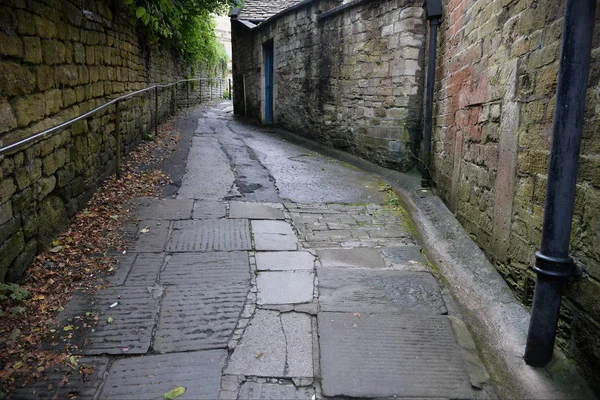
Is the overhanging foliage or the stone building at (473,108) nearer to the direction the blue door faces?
the overhanging foliage

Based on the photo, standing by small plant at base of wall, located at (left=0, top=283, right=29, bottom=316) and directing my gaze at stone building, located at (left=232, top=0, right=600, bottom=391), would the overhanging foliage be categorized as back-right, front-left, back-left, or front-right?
front-left

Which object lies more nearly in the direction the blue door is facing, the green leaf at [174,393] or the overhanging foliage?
the overhanging foliage

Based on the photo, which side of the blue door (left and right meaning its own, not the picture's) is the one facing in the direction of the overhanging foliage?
front

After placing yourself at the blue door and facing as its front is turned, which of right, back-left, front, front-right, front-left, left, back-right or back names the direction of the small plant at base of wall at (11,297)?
front-left

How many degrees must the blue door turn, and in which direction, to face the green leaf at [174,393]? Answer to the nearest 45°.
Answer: approximately 45° to its left

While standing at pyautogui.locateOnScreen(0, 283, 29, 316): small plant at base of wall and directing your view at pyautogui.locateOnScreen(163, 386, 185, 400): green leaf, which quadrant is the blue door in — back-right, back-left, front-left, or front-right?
back-left
